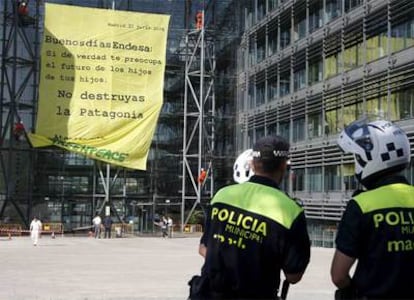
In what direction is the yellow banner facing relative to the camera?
toward the camera

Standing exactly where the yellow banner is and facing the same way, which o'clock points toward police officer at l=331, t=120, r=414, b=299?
The police officer is roughly at 12 o'clock from the yellow banner.

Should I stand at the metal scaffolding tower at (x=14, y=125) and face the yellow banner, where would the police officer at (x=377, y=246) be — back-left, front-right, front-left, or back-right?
front-right

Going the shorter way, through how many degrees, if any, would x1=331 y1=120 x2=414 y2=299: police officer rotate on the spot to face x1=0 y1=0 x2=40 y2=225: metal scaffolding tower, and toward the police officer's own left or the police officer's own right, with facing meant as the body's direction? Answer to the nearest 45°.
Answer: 0° — they already face it

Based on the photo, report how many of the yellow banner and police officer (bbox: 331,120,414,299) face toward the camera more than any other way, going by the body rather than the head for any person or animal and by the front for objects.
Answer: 1

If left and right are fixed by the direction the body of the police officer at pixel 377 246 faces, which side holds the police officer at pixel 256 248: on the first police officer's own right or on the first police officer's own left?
on the first police officer's own left

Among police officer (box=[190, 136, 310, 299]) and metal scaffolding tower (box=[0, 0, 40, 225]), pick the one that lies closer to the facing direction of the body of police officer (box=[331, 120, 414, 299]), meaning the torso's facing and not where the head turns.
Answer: the metal scaffolding tower

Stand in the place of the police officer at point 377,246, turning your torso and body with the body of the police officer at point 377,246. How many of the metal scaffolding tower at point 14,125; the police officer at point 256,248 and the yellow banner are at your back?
0

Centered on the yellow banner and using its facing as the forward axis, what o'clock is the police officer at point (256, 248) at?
The police officer is roughly at 12 o'clock from the yellow banner.

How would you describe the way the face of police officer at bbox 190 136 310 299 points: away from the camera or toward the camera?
away from the camera

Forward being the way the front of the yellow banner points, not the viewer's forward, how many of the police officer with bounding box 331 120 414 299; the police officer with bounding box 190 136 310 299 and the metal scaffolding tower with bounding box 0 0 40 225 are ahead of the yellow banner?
2

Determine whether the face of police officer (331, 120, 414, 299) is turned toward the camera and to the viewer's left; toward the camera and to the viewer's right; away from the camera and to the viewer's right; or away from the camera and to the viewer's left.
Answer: away from the camera and to the viewer's left

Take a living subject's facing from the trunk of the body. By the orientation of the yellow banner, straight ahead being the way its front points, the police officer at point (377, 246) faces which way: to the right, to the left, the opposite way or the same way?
the opposite way

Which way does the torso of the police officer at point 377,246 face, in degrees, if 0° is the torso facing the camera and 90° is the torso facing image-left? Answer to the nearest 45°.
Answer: approximately 135°

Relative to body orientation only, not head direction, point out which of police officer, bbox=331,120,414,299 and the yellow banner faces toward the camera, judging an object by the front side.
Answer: the yellow banner

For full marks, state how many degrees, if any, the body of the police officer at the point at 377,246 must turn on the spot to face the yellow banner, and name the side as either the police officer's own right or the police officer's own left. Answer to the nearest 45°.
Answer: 0° — they already face it
